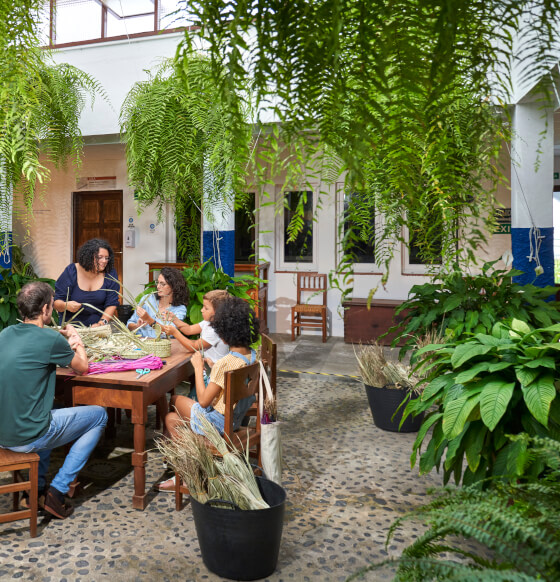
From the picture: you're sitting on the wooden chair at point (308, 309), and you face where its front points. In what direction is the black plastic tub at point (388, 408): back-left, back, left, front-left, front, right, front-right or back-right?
front

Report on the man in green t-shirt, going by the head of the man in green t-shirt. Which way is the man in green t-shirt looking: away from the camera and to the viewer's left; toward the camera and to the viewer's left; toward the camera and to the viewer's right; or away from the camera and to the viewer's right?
away from the camera and to the viewer's right

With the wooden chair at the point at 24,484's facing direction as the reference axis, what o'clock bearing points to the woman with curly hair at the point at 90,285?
The woman with curly hair is roughly at 11 o'clock from the wooden chair.

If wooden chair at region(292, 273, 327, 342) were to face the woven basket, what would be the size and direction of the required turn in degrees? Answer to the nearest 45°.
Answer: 0° — it already faces it

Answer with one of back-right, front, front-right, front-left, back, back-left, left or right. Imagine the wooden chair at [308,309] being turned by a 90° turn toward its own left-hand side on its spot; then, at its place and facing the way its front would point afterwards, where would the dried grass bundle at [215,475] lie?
right

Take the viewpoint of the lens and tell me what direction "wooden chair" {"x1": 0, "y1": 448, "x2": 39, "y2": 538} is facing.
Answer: facing away from the viewer and to the right of the viewer

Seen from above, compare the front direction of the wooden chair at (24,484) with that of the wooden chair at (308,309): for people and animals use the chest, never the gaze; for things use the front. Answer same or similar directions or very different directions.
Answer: very different directions

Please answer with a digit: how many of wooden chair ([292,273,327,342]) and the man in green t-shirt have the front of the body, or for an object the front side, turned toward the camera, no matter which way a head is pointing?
1

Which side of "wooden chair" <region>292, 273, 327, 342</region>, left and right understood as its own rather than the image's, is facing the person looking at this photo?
front

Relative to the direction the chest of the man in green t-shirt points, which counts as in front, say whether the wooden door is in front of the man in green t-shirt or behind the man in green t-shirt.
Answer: in front

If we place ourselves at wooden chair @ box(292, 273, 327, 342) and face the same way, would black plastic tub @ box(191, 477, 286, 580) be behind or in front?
in front

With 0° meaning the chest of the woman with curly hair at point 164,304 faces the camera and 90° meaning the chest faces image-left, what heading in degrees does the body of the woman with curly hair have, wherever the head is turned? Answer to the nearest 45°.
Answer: approximately 45°

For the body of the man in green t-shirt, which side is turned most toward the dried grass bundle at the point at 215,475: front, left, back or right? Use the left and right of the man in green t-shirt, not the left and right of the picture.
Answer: right

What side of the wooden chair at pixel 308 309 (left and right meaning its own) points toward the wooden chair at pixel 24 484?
front

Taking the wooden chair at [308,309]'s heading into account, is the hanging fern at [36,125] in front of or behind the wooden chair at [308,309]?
in front

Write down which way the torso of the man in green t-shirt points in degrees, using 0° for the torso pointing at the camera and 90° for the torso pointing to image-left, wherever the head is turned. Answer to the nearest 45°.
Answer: approximately 225°

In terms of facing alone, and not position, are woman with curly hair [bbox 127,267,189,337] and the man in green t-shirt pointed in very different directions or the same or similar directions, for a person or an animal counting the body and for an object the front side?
very different directions
